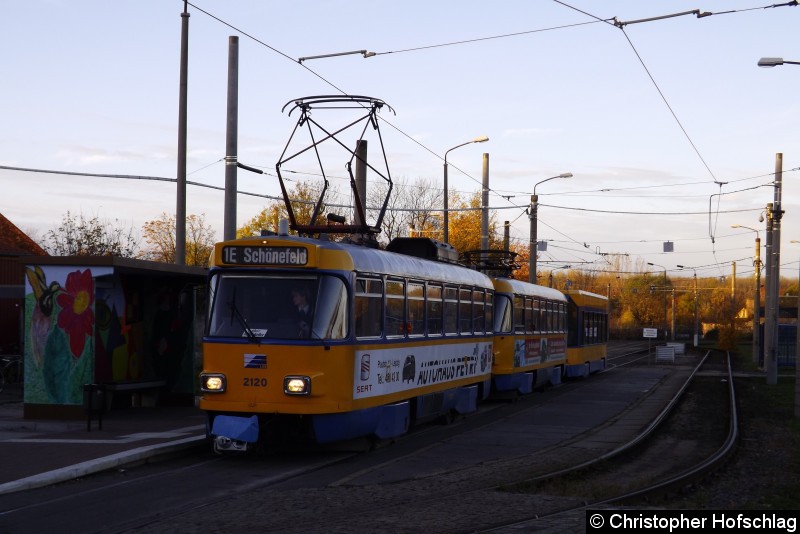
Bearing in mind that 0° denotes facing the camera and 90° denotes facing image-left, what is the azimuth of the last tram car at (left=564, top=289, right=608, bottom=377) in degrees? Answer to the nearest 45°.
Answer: approximately 45°

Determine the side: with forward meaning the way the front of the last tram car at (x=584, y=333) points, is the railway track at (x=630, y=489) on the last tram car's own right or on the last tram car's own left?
on the last tram car's own left

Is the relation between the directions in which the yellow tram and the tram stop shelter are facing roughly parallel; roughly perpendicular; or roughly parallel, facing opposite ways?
roughly perpendicular

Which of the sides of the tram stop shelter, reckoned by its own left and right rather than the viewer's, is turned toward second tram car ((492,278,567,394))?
left

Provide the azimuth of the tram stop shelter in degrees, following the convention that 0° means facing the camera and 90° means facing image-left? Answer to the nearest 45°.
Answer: approximately 315°

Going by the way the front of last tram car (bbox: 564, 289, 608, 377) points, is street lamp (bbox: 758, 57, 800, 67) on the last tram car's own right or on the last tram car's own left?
on the last tram car's own left

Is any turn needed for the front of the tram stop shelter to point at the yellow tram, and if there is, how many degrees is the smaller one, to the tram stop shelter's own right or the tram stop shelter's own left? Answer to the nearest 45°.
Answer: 0° — it already faces it

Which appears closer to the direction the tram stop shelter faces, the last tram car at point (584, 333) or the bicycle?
the last tram car

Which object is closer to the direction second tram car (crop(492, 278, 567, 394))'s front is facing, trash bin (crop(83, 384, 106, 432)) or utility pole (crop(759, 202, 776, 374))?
the trash bin

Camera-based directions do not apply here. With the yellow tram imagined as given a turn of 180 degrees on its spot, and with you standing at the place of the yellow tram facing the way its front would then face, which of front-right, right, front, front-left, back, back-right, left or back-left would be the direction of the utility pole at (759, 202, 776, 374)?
front
